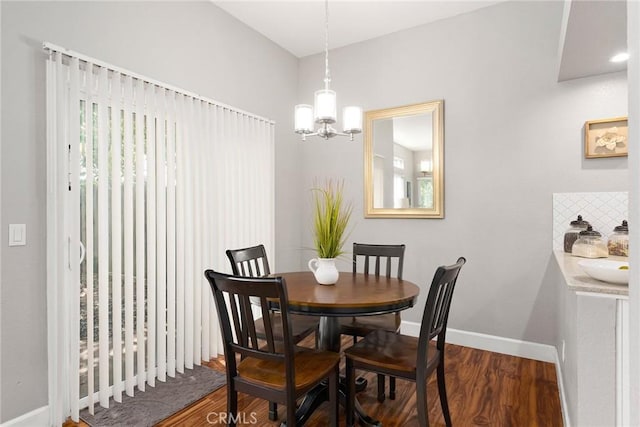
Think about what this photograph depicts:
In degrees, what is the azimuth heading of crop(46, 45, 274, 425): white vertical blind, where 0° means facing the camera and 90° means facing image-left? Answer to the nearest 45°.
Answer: approximately 315°

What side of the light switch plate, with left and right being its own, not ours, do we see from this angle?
front

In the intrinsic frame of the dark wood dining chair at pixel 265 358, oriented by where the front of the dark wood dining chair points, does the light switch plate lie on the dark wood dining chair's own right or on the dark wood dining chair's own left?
on the dark wood dining chair's own left

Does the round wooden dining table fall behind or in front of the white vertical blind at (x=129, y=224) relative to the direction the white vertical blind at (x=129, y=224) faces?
in front

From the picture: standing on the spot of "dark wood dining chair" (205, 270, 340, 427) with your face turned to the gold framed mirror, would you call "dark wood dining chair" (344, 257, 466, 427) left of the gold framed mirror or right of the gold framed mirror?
right

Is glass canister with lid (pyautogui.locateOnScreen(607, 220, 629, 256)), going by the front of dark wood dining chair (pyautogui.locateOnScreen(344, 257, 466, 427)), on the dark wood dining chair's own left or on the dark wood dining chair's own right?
on the dark wood dining chair's own right

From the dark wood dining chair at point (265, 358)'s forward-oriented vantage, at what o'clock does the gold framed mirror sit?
The gold framed mirror is roughly at 12 o'clock from the dark wood dining chair.

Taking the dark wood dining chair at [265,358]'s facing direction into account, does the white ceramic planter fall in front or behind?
in front

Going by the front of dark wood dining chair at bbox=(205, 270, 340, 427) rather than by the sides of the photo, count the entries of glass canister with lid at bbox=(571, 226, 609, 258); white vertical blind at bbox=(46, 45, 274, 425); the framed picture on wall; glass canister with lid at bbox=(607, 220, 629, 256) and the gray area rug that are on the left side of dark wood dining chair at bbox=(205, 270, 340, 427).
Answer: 2

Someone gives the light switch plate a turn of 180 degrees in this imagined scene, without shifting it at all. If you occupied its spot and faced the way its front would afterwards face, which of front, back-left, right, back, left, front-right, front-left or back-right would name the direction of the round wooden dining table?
back-right

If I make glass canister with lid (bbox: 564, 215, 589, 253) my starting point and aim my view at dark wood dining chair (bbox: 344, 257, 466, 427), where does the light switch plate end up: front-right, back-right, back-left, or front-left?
front-right

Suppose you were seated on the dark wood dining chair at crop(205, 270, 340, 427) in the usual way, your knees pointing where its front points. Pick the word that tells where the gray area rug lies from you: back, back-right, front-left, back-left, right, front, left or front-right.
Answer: left

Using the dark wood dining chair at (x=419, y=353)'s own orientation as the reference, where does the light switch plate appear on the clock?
The light switch plate is roughly at 10 o'clock from the dark wood dining chair.

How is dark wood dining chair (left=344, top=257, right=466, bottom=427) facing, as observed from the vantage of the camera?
facing away from the viewer and to the left of the viewer

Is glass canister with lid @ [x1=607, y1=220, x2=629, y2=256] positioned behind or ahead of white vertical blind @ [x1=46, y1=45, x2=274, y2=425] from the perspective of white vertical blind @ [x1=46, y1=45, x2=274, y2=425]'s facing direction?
ahead

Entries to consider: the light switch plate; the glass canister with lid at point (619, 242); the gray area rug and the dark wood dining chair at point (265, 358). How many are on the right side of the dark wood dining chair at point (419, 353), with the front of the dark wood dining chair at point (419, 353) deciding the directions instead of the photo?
1

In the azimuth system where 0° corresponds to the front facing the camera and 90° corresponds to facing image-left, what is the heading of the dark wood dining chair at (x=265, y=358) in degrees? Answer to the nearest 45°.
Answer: approximately 225°

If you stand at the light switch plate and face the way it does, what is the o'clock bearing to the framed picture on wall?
The framed picture on wall is roughly at 10 o'clock from the light switch plate.

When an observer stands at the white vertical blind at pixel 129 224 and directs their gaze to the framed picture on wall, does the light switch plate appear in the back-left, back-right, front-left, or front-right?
back-right
